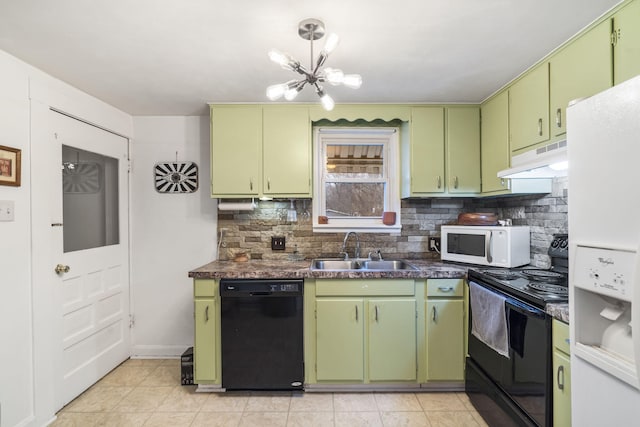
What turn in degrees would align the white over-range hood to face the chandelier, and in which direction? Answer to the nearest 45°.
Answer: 0° — it already faces it

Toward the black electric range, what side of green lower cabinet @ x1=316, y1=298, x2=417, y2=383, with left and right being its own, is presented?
left

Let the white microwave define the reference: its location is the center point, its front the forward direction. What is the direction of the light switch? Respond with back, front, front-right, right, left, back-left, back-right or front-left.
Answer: front

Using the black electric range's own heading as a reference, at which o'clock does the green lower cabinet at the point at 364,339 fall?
The green lower cabinet is roughly at 1 o'clock from the black electric range.

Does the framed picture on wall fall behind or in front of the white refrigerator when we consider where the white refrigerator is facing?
in front

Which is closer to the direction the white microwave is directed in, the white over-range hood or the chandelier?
the chandelier

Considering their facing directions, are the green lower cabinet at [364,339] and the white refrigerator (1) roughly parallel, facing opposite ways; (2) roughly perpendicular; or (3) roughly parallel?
roughly perpendicular

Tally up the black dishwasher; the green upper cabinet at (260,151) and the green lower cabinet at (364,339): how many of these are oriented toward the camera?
3

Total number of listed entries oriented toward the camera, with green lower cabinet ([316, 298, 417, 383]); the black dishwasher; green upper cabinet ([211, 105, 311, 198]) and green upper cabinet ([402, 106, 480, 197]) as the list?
4

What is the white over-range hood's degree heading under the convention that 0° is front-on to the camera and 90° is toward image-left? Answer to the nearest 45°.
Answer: approximately 45°

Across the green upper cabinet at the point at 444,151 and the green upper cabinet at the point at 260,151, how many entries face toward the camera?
2

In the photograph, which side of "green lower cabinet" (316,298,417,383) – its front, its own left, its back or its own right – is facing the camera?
front

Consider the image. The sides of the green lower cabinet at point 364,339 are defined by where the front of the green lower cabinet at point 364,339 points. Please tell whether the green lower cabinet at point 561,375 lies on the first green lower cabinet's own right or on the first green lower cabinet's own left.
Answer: on the first green lower cabinet's own left

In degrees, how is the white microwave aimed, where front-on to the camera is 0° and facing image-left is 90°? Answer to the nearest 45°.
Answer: approximately 45°

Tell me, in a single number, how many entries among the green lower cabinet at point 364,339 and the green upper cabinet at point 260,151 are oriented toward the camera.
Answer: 2

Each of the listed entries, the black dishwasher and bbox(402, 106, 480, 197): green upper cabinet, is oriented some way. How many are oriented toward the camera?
2
